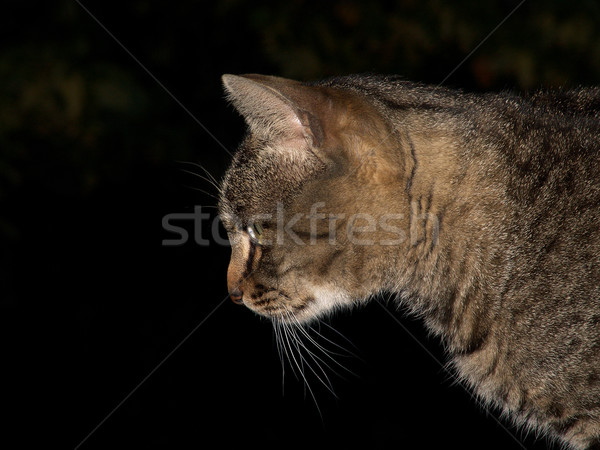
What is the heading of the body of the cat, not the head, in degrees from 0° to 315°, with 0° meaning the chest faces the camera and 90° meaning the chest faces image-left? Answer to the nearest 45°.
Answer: approximately 90°
